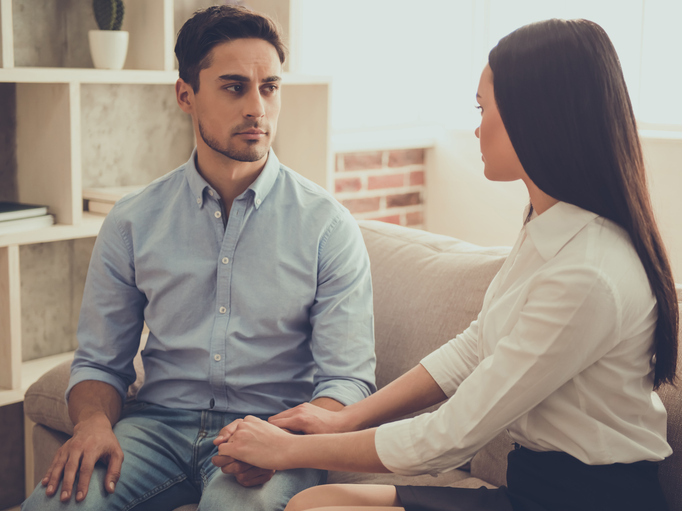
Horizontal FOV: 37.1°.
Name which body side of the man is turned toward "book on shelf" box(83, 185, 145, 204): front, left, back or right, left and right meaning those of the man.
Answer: back

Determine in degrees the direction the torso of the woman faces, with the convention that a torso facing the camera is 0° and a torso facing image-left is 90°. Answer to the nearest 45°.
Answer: approximately 90°

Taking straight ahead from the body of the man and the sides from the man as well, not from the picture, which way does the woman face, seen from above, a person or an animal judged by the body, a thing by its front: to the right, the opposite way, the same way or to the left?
to the right

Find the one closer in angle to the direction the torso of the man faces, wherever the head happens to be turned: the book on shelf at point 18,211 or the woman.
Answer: the woman

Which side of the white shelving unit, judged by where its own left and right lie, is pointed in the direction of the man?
front

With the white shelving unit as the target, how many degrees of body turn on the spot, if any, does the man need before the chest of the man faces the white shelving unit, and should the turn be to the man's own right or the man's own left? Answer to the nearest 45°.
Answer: approximately 135° to the man's own right

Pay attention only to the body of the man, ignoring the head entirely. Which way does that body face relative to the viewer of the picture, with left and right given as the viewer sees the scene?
facing the viewer

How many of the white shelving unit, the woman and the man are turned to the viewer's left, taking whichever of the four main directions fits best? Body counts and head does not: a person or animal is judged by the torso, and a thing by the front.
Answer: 1

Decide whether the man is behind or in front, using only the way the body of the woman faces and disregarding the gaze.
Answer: in front

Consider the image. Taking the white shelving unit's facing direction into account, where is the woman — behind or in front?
in front

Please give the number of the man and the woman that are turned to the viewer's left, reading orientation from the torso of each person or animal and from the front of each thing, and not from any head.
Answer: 1

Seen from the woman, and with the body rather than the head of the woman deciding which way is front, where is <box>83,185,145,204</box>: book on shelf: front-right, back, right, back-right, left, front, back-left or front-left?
front-right

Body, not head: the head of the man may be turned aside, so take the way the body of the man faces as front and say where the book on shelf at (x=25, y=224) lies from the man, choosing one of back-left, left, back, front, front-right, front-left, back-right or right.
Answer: back-right

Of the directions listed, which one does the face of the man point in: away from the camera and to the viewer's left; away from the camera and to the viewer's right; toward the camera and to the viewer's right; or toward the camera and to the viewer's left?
toward the camera and to the viewer's right
